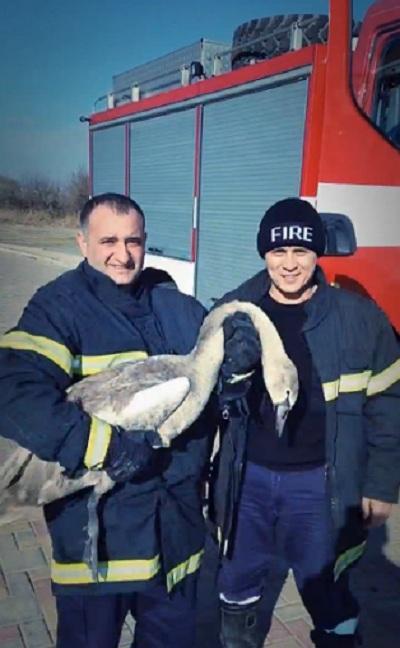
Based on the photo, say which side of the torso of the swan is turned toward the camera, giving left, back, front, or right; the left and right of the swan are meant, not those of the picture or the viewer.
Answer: right

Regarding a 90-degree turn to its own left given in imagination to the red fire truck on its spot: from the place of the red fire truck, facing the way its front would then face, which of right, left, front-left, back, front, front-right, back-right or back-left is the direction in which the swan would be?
back-right

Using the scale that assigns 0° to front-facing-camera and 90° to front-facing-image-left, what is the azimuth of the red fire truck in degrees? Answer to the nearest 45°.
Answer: approximately 315°

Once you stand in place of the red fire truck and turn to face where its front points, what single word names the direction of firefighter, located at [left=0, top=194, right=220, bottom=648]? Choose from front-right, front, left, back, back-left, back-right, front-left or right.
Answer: front-right

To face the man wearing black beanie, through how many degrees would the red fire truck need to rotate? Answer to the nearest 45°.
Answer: approximately 45° to its right

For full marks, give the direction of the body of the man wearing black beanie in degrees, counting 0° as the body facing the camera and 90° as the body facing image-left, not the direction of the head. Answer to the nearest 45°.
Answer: approximately 0°
